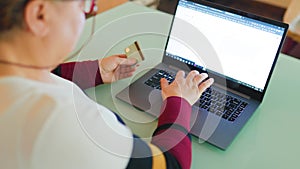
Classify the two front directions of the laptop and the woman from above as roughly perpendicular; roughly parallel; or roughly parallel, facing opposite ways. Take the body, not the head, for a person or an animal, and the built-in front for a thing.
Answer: roughly parallel, facing opposite ways

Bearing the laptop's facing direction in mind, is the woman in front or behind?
in front

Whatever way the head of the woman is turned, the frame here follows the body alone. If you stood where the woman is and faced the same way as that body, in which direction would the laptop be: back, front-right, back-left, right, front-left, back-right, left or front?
front

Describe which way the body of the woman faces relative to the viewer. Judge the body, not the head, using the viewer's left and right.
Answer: facing away from the viewer and to the right of the viewer

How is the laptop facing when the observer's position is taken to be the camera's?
facing the viewer and to the left of the viewer

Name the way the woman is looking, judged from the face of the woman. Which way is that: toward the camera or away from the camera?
away from the camera

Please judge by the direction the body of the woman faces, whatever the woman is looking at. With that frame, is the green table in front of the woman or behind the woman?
in front
